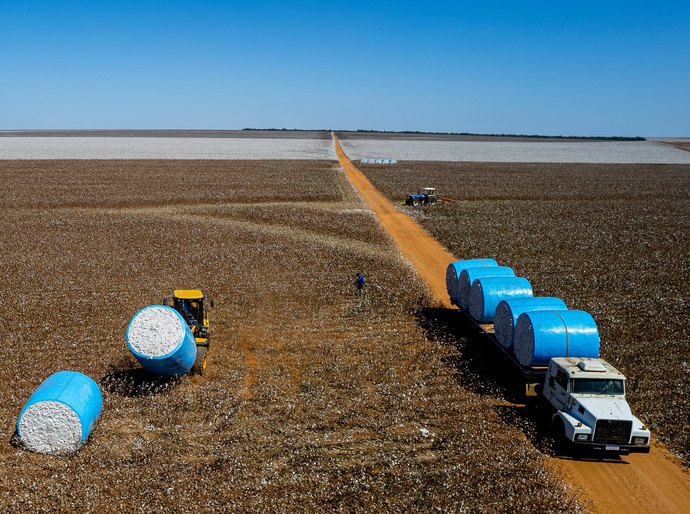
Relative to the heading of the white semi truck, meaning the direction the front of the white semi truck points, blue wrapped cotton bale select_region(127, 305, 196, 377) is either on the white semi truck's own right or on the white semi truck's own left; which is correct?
on the white semi truck's own right

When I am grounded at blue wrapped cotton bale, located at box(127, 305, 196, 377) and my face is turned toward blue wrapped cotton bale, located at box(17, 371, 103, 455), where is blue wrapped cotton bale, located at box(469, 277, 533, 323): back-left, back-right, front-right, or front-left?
back-left

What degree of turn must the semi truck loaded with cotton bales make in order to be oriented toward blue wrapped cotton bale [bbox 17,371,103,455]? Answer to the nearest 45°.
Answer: approximately 90° to its right

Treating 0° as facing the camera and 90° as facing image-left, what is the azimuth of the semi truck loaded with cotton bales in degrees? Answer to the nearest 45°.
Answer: approximately 315°
